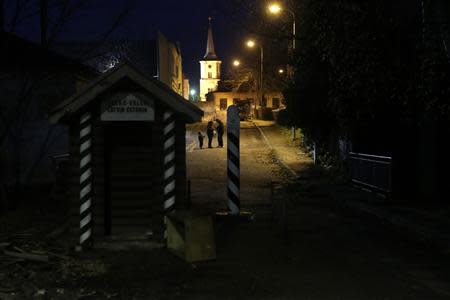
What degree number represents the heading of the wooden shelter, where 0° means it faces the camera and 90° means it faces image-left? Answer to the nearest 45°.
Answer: approximately 0°

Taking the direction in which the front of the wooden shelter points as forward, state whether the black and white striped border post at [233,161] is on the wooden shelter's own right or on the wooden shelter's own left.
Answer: on the wooden shelter's own left
